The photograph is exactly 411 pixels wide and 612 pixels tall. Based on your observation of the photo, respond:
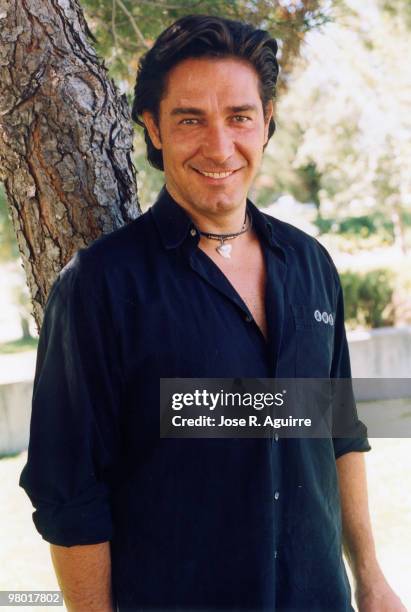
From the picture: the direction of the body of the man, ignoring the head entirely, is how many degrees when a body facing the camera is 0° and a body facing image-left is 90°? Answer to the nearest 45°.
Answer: approximately 315°
